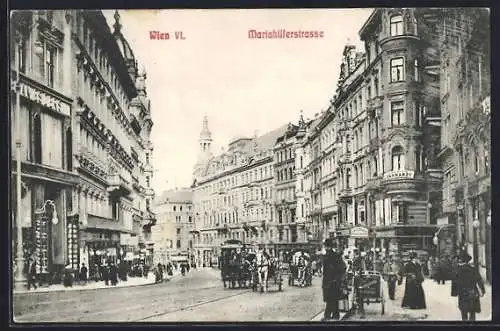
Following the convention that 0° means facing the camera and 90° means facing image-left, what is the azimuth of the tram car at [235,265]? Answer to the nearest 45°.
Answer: approximately 0°

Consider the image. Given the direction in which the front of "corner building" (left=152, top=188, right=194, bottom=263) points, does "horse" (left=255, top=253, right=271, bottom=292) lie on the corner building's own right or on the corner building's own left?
on the corner building's own left

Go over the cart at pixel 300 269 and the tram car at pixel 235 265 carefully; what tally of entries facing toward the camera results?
2

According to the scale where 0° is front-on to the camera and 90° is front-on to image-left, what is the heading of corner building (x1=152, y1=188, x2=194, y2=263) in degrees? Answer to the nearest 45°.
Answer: approximately 0°

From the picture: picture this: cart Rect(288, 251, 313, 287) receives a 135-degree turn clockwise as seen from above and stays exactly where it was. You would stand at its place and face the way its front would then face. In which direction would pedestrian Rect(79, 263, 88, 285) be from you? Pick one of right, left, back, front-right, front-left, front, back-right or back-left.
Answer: front-left

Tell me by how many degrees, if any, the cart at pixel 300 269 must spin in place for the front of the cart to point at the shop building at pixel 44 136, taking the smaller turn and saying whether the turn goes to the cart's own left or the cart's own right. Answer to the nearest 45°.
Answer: approximately 90° to the cart's own right
